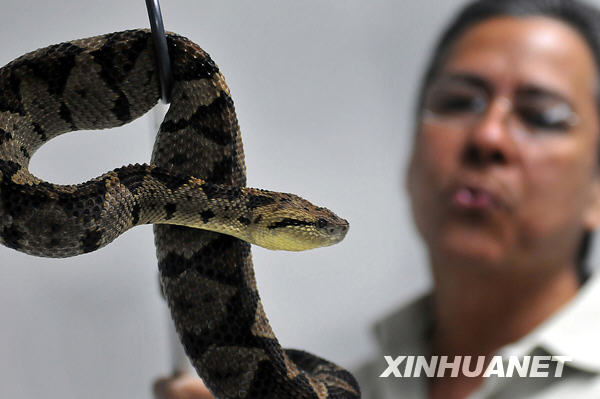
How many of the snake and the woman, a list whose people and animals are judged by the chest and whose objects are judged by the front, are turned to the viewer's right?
1

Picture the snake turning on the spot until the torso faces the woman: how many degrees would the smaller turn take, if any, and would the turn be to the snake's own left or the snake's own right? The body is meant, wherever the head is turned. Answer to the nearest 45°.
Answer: approximately 45° to the snake's own left

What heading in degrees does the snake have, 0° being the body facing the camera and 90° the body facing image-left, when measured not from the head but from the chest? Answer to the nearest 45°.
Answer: approximately 270°

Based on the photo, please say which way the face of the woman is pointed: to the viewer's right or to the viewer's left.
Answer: to the viewer's left

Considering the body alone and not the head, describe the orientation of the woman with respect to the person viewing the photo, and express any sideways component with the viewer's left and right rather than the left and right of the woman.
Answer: facing the viewer and to the left of the viewer

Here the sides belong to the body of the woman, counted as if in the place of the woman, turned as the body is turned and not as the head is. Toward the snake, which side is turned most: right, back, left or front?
front
